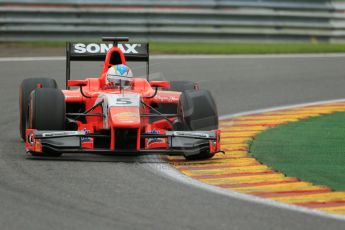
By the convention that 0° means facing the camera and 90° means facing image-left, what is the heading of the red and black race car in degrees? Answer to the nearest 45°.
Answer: approximately 0°
